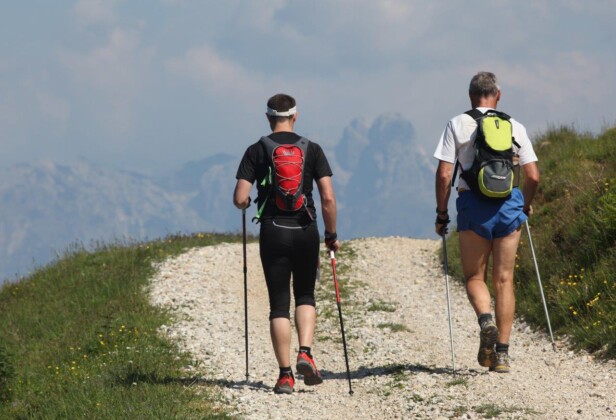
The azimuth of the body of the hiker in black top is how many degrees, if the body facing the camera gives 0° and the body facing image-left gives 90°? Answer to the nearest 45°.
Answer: approximately 180°
